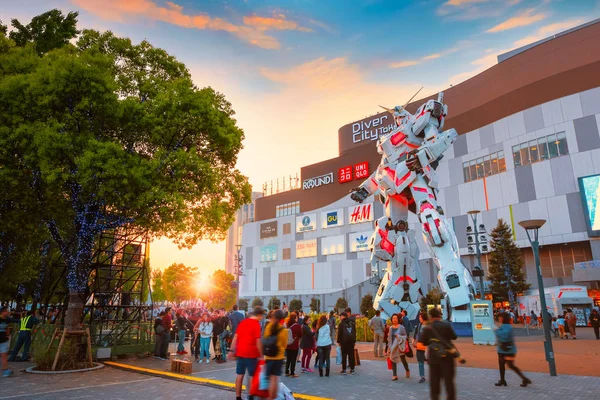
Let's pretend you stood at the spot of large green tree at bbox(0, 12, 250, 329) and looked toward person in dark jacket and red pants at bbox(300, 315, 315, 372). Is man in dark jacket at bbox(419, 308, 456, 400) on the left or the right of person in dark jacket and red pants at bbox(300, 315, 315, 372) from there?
right

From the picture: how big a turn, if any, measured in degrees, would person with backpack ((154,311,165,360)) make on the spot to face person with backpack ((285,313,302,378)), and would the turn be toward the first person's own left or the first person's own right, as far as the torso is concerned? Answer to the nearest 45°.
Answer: approximately 45° to the first person's own right

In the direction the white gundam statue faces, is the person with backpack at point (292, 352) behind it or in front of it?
in front

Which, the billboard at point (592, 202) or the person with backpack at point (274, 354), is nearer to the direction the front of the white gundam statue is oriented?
the person with backpack

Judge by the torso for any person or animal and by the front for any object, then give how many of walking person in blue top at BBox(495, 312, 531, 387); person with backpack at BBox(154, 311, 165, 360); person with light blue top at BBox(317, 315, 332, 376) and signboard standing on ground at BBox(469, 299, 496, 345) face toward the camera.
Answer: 1

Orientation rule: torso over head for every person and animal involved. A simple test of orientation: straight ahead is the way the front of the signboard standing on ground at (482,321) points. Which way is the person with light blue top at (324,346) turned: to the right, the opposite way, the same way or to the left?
the opposite way

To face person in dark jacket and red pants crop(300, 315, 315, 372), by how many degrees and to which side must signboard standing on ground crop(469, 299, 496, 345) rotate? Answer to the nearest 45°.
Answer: approximately 45° to its right

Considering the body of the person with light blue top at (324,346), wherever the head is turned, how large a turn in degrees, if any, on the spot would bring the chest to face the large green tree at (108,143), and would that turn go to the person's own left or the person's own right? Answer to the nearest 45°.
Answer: approximately 90° to the person's own left

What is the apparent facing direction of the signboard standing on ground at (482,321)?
toward the camera

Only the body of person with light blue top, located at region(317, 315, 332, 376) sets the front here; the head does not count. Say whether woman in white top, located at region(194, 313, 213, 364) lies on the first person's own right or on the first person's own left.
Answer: on the first person's own left

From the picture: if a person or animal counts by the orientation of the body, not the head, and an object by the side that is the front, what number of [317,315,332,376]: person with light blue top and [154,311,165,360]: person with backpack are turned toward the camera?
0
